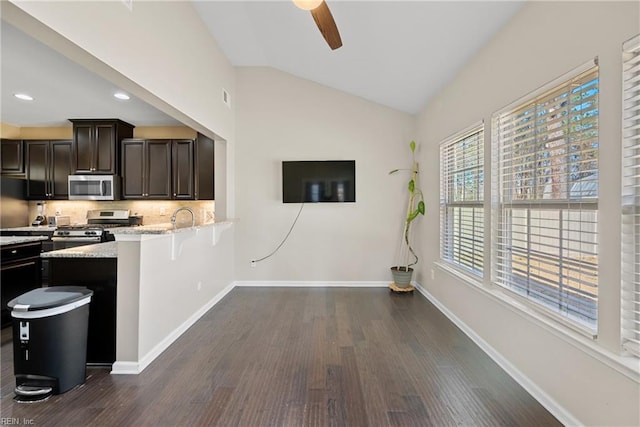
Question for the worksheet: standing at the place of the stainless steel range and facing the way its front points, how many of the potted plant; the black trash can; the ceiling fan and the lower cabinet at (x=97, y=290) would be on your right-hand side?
0

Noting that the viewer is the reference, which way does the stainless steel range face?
facing the viewer and to the left of the viewer

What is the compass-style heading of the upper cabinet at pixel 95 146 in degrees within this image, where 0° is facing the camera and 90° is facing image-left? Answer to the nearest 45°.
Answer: approximately 45°

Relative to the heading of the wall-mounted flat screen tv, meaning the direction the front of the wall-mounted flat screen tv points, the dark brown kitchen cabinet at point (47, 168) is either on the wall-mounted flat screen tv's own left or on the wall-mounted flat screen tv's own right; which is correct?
on the wall-mounted flat screen tv's own right

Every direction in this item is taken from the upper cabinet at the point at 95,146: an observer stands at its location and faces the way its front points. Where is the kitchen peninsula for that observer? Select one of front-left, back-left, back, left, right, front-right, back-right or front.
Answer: front-left

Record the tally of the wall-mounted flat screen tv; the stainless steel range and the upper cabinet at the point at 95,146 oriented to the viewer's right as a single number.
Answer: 0

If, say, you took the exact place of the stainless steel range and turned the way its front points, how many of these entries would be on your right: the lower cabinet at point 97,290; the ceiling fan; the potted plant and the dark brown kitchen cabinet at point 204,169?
0

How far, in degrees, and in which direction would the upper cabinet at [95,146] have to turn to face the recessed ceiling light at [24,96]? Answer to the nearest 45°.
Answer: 0° — it already faces it

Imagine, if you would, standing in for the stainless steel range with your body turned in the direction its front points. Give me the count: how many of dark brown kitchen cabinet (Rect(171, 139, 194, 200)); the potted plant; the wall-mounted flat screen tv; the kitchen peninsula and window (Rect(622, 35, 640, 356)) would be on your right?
0

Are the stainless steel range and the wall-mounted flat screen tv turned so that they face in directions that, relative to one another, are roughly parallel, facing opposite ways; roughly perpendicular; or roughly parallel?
roughly parallel

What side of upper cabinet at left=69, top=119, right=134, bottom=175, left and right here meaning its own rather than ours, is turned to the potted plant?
left

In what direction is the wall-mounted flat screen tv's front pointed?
toward the camera

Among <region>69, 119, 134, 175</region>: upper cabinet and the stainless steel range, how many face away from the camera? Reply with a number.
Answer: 0

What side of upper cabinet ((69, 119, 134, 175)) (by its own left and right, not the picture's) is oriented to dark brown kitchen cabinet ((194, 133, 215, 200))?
left

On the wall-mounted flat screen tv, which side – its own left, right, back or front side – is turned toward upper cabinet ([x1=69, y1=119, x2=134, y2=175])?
right

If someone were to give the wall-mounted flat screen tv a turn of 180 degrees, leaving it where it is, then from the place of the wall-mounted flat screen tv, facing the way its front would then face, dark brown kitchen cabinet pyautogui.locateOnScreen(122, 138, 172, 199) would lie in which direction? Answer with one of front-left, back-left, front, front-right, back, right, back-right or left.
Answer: left

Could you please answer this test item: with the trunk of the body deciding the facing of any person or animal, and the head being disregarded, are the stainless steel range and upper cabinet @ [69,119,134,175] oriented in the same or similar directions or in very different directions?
same or similar directions
